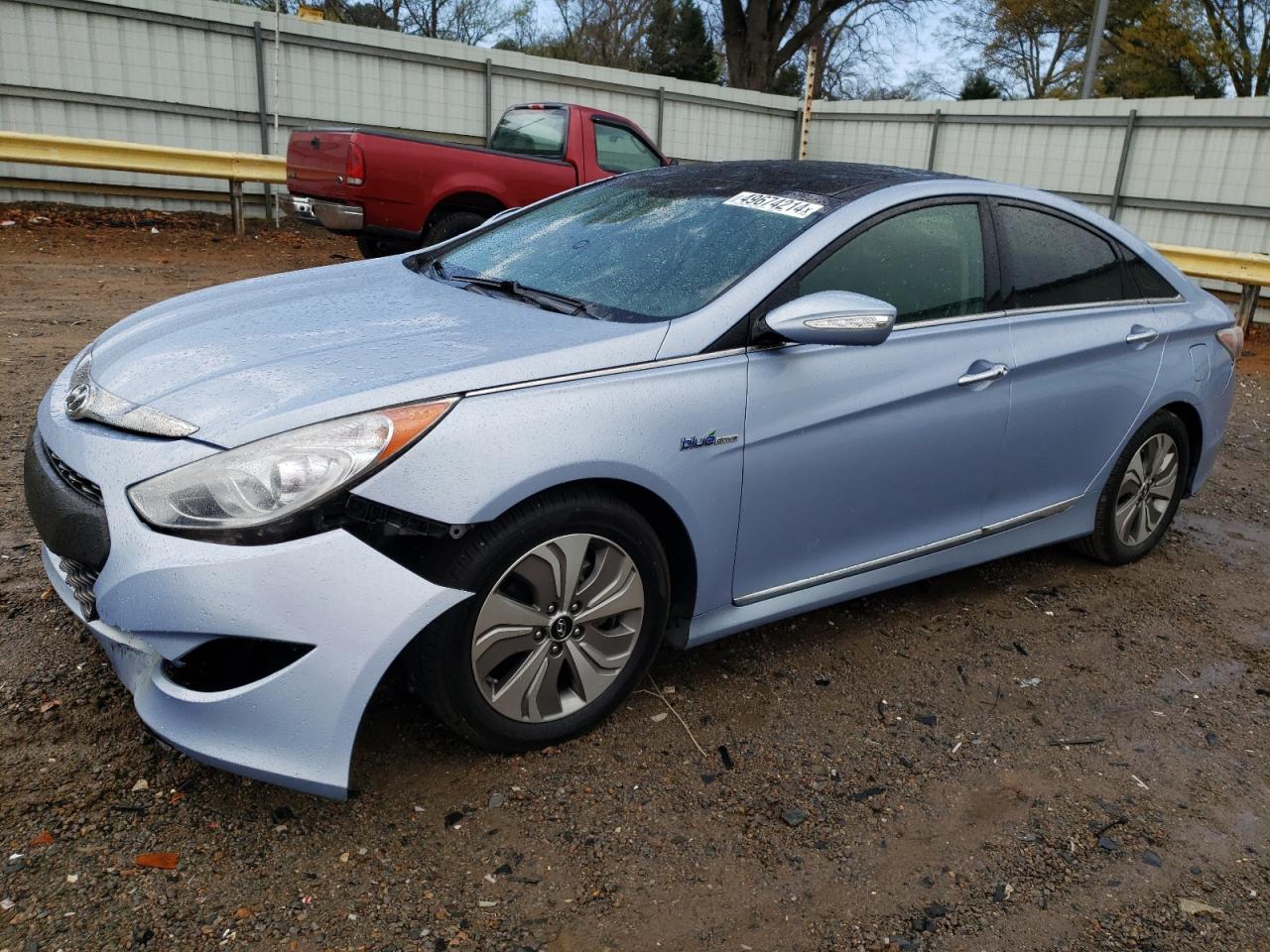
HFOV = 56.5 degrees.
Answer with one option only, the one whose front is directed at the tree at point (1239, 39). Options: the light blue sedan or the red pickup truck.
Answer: the red pickup truck

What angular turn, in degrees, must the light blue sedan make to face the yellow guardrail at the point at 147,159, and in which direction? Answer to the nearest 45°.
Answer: approximately 90° to its right

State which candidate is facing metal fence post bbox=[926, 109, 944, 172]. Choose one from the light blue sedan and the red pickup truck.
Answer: the red pickup truck

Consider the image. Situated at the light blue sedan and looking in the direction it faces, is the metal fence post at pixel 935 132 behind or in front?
behind

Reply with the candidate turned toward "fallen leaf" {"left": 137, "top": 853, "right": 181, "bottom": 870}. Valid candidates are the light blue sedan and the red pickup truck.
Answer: the light blue sedan

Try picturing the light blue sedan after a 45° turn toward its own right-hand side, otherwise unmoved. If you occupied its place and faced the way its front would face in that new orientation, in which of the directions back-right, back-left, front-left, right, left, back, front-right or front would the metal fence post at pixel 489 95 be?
right

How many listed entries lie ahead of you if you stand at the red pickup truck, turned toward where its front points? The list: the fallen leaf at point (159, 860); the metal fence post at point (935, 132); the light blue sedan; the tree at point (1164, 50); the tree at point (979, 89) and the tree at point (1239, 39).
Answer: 4

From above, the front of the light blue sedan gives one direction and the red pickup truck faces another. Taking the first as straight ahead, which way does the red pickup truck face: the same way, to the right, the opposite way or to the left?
the opposite way

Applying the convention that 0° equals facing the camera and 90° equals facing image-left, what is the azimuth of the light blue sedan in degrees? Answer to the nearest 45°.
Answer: approximately 45°

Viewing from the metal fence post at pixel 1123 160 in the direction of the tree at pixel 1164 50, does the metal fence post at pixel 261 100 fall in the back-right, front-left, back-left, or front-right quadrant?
back-left

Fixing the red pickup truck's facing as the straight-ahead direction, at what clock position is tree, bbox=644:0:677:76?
The tree is roughly at 11 o'clock from the red pickup truck.

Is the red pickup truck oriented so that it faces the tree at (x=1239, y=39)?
yes

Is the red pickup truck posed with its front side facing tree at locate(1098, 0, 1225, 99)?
yes

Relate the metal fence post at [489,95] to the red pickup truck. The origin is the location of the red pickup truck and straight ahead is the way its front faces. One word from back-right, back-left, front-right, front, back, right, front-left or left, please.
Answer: front-left

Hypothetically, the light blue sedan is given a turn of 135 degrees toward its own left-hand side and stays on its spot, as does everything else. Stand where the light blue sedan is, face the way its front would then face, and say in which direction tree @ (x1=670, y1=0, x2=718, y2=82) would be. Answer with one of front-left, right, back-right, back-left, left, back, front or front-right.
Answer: left

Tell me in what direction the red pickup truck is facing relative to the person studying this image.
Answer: facing away from the viewer and to the right of the viewer

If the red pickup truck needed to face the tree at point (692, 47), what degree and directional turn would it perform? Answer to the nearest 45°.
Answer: approximately 45° to its left
